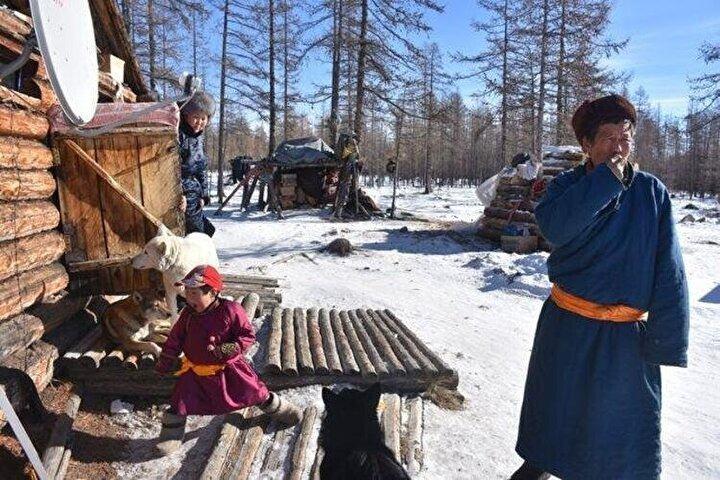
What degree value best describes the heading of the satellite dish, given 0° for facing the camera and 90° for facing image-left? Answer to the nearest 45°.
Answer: approximately 315°

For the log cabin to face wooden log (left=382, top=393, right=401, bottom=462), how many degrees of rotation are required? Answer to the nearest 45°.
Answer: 0° — it already faces it

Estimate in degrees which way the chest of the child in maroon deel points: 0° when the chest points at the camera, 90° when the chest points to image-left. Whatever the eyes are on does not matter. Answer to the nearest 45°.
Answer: approximately 45°

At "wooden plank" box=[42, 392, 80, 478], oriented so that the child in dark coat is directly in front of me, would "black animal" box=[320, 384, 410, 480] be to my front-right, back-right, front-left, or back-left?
back-right

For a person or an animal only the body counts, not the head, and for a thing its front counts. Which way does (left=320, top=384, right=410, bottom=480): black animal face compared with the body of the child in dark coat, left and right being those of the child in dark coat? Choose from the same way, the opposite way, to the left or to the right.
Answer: the opposite way

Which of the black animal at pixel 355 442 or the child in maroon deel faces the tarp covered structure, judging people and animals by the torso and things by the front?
the black animal

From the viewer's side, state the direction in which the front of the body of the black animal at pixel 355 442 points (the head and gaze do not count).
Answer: away from the camera
